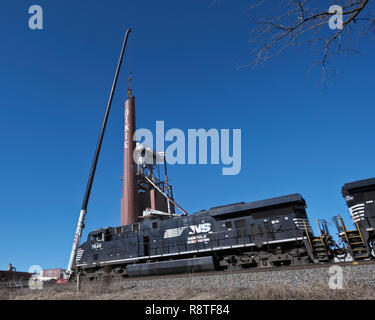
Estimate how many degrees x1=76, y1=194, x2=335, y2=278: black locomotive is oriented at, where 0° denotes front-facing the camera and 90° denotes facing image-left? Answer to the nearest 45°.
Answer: approximately 90°

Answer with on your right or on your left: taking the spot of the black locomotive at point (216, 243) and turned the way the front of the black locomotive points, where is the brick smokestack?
on your right
